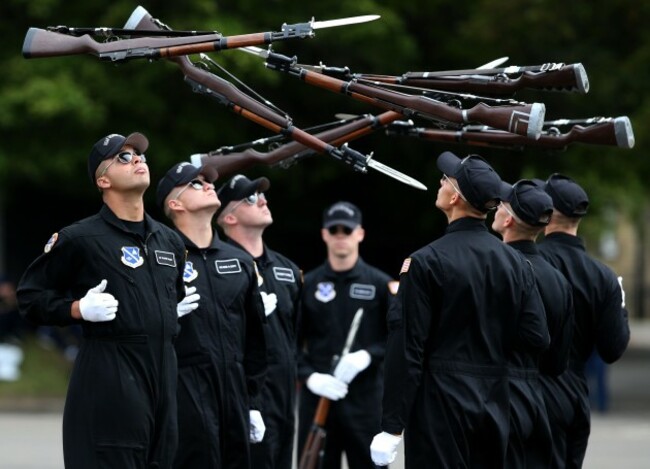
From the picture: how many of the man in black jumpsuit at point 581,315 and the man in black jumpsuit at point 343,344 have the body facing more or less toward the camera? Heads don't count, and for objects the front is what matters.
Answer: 1

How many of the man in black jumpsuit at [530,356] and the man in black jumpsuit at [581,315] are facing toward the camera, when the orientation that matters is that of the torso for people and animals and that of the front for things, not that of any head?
0

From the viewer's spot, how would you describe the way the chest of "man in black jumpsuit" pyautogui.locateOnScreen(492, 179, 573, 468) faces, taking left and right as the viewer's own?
facing away from the viewer and to the left of the viewer

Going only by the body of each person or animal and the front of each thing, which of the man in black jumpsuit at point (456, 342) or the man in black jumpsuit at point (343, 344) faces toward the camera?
the man in black jumpsuit at point (343, 344)

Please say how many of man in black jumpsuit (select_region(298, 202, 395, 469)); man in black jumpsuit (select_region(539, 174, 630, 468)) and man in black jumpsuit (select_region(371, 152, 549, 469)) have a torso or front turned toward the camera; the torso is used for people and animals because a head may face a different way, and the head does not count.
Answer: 1

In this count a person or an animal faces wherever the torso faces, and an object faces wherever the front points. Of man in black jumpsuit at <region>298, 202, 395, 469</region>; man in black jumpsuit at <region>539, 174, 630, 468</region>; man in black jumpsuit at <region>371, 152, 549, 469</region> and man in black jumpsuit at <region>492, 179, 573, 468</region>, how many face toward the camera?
1

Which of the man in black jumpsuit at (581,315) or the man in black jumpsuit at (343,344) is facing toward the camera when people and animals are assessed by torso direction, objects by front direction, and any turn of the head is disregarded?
the man in black jumpsuit at (343,344)

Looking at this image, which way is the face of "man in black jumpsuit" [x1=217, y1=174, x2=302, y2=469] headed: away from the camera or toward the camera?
toward the camera

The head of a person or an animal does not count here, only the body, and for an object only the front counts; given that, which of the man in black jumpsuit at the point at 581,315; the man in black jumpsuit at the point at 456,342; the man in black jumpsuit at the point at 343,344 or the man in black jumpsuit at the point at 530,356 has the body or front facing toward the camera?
the man in black jumpsuit at the point at 343,344

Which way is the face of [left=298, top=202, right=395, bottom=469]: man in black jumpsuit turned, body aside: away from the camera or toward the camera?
toward the camera

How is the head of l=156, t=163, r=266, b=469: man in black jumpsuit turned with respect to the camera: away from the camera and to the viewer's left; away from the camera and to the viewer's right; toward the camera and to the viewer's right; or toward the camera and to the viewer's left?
toward the camera and to the viewer's right

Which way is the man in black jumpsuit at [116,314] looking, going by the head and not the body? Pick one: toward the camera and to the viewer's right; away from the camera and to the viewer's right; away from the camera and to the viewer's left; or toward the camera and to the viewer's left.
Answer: toward the camera and to the viewer's right

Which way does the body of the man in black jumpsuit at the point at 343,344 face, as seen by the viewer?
toward the camera
